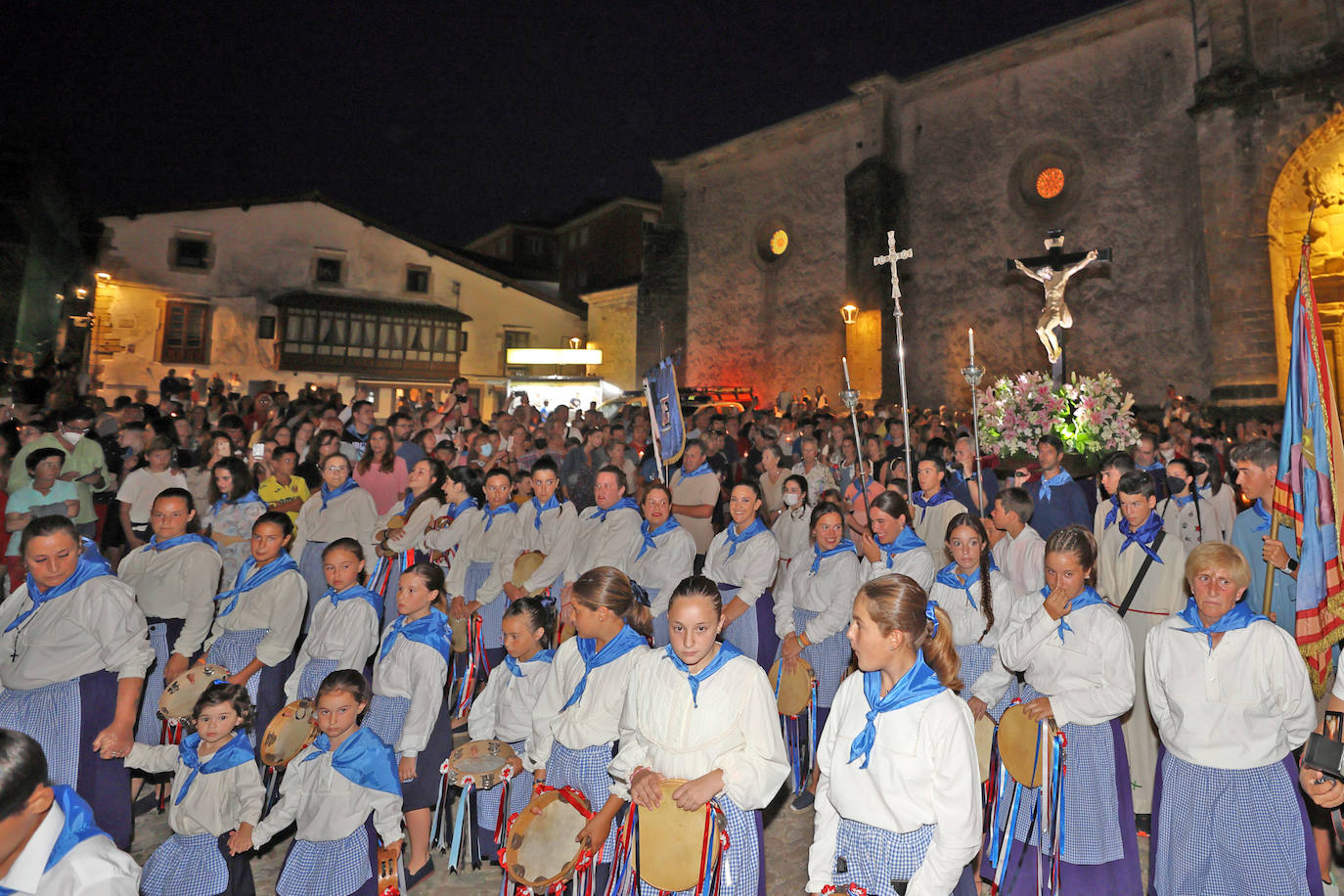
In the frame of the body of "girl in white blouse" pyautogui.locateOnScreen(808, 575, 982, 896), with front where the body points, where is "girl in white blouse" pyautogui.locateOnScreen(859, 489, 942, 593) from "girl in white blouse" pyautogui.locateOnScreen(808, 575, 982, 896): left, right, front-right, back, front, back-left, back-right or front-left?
back-right

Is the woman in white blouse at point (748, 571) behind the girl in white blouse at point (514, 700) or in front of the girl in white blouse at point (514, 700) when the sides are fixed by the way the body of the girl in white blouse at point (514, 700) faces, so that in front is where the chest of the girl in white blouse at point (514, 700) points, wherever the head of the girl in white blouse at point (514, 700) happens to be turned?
behind

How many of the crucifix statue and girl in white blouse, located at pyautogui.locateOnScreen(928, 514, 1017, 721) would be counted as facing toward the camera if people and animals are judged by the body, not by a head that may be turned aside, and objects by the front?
2

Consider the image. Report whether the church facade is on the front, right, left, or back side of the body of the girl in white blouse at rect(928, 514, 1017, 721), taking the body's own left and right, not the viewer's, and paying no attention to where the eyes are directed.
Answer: back

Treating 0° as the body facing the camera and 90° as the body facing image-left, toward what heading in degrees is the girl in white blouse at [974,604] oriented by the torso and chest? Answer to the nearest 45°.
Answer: approximately 0°

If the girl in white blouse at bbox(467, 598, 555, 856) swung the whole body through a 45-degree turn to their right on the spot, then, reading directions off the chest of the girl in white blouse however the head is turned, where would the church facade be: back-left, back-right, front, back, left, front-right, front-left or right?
back-right

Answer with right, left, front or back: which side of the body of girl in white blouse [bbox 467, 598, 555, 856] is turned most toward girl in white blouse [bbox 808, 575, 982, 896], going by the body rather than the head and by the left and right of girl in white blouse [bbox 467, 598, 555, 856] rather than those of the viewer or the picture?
left

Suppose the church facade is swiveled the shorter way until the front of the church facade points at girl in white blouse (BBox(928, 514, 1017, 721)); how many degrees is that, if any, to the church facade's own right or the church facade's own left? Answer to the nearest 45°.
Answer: approximately 45° to the church facade's own left

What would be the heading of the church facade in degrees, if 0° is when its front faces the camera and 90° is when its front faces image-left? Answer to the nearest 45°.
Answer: approximately 45°
